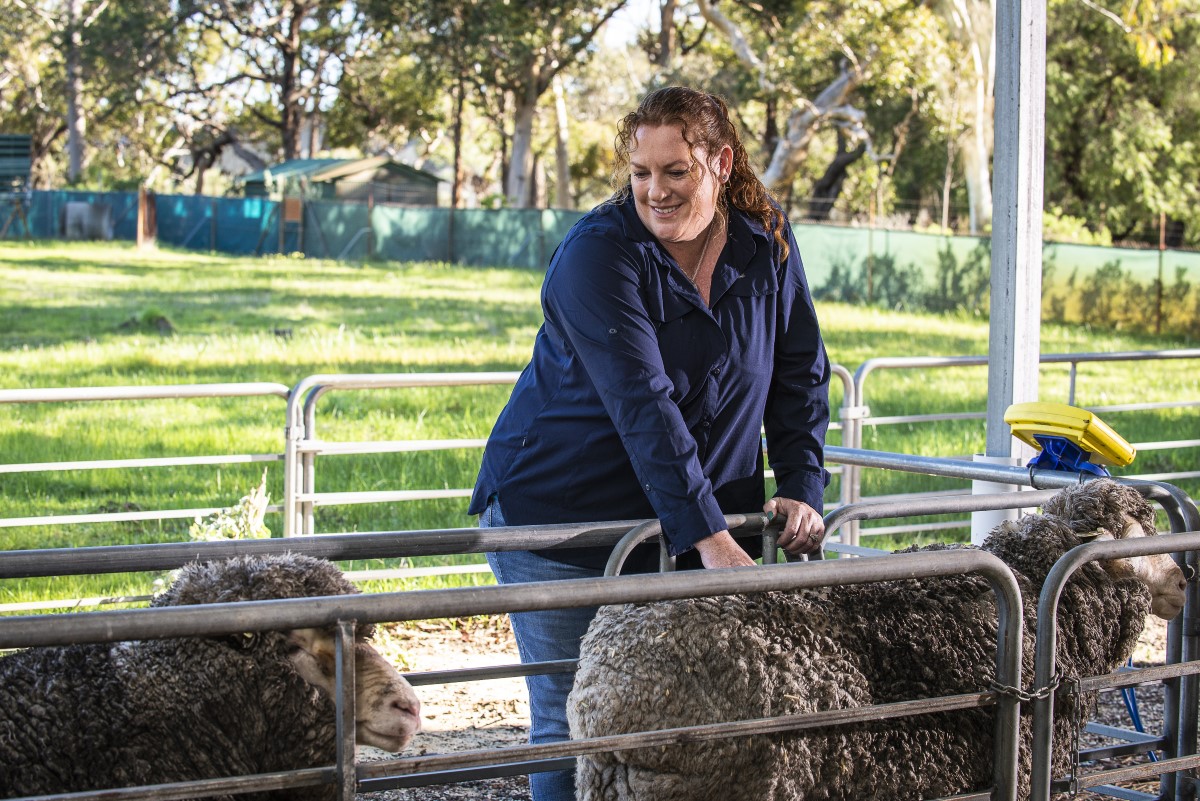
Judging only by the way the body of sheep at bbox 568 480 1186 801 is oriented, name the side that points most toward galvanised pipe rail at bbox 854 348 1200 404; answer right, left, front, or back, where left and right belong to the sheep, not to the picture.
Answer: left

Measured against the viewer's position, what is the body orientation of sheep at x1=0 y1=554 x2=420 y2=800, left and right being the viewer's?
facing to the right of the viewer

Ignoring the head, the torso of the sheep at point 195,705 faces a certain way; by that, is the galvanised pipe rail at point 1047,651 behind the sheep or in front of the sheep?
in front

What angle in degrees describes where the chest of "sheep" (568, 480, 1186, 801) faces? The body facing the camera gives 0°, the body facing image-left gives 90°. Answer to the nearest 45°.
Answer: approximately 270°

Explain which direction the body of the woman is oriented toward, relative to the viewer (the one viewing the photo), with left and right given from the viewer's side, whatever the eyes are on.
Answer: facing the viewer and to the right of the viewer

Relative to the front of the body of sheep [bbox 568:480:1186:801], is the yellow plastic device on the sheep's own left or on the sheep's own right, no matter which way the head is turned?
on the sheep's own left

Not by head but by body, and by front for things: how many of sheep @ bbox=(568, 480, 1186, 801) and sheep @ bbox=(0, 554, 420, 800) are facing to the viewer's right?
2

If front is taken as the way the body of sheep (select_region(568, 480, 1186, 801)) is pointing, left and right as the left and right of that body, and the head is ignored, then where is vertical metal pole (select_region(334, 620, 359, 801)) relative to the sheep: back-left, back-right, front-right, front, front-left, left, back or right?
back-right

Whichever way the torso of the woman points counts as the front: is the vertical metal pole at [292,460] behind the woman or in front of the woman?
behind
